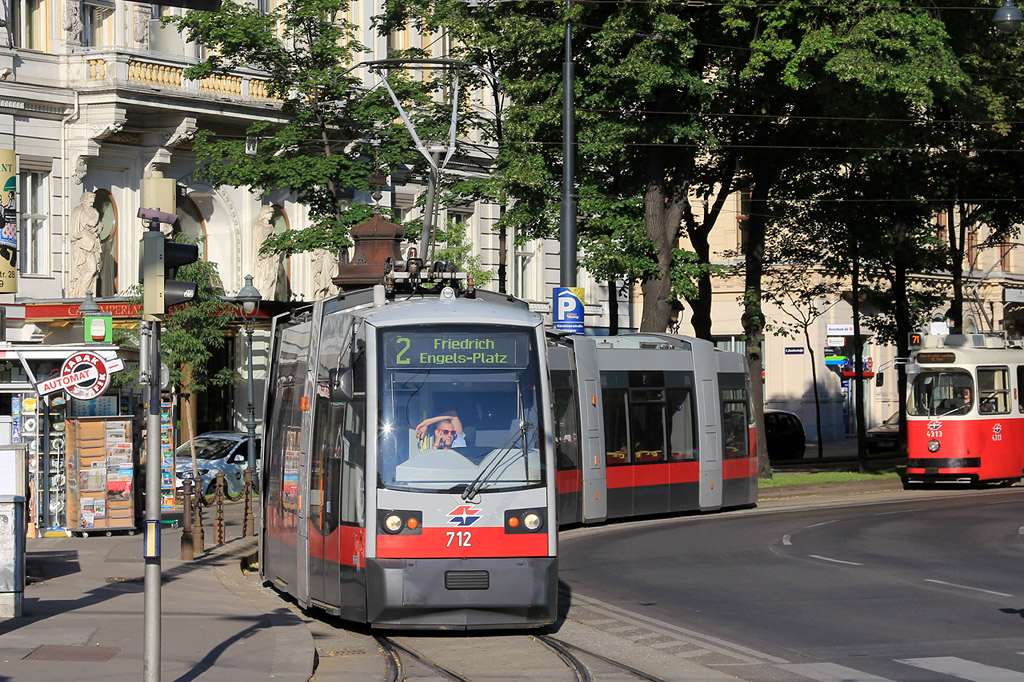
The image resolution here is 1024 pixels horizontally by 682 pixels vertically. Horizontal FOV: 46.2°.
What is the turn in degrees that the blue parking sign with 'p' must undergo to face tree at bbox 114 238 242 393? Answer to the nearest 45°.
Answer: approximately 135° to its right

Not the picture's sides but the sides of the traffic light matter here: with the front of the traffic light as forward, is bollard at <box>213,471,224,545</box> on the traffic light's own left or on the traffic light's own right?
on the traffic light's own left

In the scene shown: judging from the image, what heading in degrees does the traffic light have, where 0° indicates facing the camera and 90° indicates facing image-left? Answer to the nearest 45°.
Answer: approximately 270°

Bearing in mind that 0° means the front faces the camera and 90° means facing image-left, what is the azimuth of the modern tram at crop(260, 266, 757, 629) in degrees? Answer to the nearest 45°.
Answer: approximately 0°

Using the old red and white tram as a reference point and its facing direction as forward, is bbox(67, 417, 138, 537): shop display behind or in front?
in front
